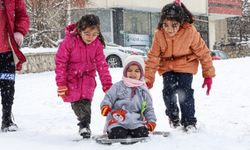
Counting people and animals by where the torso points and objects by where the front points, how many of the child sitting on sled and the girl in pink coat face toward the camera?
2

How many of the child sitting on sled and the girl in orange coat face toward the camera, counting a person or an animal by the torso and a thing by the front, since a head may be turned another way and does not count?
2

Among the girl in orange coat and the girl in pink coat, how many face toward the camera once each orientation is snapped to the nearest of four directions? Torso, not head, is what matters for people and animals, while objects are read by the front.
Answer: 2

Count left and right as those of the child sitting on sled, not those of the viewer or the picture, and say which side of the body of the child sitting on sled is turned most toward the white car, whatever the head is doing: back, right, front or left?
back

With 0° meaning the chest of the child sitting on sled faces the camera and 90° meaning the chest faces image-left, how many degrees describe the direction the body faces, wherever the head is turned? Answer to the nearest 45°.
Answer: approximately 0°

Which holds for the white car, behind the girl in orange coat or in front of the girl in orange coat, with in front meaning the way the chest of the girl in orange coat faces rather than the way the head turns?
behind

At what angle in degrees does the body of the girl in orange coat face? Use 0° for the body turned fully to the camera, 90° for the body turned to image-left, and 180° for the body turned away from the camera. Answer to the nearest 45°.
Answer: approximately 0°

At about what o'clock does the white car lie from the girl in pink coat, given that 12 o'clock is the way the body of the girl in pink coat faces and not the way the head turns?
The white car is roughly at 6 o'clock from the girl in pink coat.
